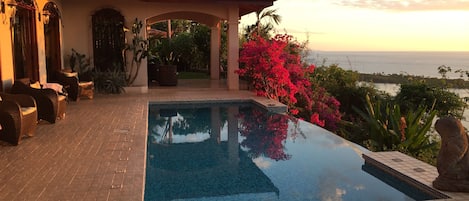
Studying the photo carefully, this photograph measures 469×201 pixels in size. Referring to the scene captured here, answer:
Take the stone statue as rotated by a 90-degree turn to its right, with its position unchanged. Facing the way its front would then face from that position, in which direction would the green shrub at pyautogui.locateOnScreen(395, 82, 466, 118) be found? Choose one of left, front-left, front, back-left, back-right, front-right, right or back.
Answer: front

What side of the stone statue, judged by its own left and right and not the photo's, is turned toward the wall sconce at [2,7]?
front

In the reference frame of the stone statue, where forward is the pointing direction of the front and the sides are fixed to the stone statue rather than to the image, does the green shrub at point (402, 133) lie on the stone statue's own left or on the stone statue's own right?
on the stone statue's own right

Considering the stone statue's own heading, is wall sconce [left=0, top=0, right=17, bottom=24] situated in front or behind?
in front

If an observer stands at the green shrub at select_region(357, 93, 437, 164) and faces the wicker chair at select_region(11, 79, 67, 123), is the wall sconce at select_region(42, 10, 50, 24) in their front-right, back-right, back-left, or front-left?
front-right

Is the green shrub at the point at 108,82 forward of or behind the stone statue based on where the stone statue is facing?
forward

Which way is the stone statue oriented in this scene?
to the viewer's left

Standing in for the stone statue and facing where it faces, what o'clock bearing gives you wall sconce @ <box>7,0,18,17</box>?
The wall sconce is roughly at 12 o'clock from the stone statue.

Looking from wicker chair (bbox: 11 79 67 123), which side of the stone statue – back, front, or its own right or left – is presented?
front

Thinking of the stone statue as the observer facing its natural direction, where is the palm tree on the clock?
The palm tree is roughly at 2 o'clock from the stone statue.

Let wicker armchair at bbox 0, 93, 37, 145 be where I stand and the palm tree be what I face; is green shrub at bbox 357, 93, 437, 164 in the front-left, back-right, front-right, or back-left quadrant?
front-right

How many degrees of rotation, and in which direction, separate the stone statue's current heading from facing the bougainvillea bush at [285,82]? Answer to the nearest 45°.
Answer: approximately 45° to its right
